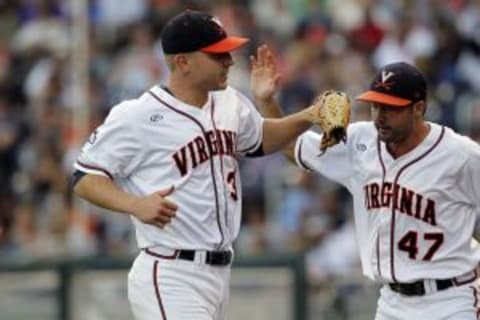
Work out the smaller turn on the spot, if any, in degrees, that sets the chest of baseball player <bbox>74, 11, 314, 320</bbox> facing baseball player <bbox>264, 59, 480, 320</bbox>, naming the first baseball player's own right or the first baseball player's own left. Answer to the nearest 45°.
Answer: approximately 45° to the first baseball player's own left

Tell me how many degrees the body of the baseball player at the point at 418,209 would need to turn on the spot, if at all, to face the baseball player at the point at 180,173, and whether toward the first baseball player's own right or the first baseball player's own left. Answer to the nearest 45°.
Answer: approximately 45° to the first baseball player's own right

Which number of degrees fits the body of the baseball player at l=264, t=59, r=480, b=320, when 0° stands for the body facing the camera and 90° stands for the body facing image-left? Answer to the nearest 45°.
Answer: approximately 45°

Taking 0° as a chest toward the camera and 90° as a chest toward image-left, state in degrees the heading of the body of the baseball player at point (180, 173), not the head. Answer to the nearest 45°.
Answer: approximately 315°

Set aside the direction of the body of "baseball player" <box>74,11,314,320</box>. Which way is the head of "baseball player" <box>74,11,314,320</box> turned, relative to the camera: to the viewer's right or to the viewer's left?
to the viewer's right

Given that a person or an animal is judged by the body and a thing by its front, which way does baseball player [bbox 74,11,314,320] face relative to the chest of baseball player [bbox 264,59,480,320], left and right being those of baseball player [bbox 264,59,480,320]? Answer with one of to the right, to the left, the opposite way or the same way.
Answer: to the left
